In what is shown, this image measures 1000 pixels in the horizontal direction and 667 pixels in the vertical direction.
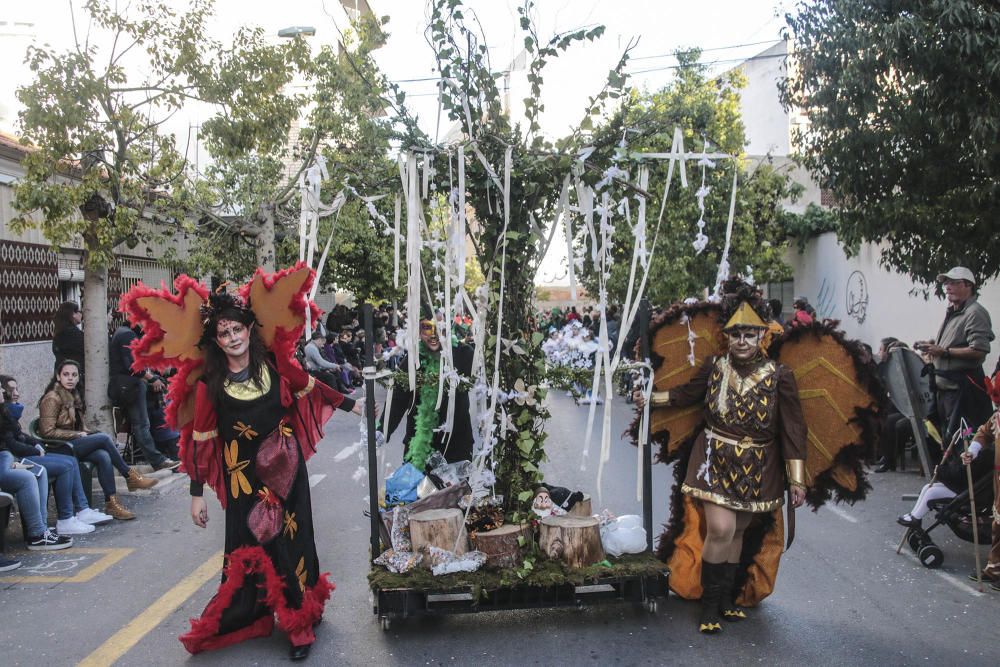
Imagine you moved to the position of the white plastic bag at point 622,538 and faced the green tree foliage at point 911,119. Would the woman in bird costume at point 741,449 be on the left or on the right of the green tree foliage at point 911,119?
right

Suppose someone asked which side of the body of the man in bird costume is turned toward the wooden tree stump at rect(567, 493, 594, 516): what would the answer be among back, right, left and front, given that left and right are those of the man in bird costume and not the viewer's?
right

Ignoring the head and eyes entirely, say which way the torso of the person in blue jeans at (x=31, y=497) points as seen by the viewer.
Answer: to the viewer's right

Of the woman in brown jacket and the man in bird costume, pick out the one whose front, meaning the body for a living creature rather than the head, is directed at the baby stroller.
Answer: the woman in brown jacket

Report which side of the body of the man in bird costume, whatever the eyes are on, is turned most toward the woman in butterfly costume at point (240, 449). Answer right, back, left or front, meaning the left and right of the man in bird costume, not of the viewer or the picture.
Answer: right

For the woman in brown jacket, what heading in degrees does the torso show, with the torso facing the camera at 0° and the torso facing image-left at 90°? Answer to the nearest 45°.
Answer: approximately 315°

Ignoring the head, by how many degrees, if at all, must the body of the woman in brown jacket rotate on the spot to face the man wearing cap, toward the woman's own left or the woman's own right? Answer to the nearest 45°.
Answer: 0° — they already face them

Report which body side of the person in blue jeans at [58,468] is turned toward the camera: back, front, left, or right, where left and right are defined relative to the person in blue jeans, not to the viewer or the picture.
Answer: right

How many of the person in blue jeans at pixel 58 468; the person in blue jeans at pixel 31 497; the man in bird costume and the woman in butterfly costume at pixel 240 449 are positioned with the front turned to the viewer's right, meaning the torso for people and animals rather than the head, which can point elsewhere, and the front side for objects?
2

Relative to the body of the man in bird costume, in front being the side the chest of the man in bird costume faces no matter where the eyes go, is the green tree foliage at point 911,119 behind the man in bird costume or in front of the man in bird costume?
behind
